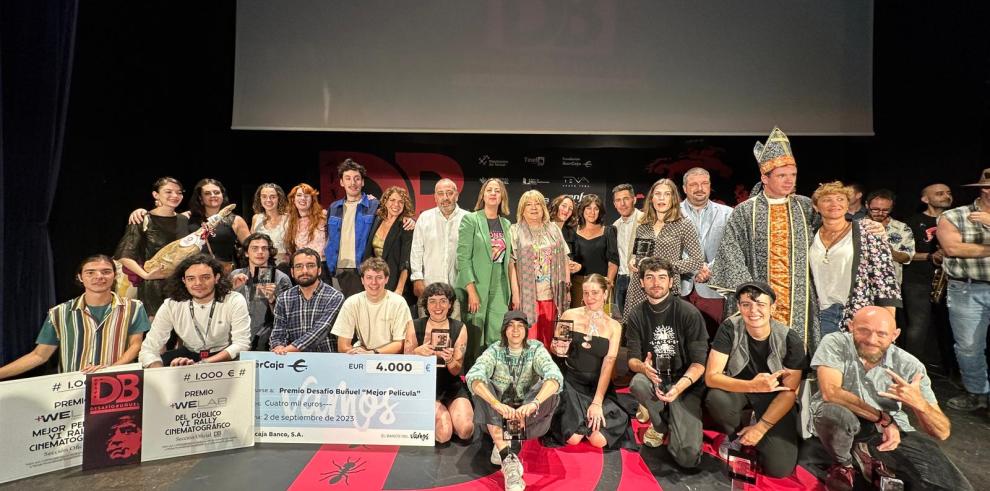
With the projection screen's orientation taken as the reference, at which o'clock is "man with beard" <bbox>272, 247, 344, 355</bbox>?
The man with beard is roughly at 1 o'clock from the projection screen.

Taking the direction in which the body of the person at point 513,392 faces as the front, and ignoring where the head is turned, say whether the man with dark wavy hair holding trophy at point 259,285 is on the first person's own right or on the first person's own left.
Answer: on the first person's own right

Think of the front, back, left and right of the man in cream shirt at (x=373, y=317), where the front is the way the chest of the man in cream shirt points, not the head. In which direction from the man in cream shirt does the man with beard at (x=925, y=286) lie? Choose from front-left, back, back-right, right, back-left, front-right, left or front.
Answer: left

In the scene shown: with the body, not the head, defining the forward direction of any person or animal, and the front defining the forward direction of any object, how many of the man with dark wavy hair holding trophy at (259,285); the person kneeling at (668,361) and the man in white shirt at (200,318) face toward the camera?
3

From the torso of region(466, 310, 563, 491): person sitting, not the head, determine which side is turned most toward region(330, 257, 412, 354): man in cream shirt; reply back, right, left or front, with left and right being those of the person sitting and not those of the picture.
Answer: right

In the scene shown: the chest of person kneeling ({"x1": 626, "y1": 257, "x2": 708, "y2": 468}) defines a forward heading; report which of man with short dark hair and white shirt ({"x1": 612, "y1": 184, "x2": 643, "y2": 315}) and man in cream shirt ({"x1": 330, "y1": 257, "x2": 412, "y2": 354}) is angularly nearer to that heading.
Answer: the man in cream shirt

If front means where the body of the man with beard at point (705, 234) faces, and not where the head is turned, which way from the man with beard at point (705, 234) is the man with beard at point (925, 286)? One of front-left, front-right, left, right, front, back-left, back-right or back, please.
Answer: back-left

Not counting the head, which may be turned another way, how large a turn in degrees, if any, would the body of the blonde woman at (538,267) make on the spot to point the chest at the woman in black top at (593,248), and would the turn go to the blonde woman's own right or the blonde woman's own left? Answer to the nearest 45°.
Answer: approximately 135° to the blonde woman's own left
